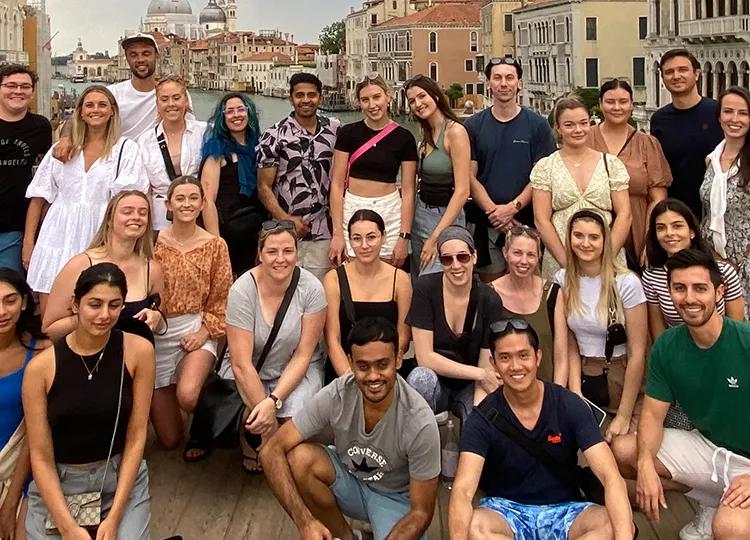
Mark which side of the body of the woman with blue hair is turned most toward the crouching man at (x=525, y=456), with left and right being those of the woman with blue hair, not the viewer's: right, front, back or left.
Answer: front

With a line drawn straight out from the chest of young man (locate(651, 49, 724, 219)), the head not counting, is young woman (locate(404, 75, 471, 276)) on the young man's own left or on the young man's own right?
on the young man's own right

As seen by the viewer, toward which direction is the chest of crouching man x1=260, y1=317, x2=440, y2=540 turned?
toward the camera

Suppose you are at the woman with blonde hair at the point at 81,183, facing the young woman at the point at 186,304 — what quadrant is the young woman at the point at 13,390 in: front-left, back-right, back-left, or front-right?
front-right

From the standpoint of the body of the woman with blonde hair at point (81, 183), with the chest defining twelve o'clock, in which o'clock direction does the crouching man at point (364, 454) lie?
The crouching man is roughly at 11 o'clock from the woman with blonde hair.

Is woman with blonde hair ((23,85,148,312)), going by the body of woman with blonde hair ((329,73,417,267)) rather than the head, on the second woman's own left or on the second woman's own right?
on the second woman's own right

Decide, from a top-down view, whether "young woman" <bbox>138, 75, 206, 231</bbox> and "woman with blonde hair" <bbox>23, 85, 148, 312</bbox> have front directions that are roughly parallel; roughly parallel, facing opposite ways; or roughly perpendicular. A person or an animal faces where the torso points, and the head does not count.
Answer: roughly parallel

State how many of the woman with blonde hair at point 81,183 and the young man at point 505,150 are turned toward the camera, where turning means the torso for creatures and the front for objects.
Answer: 2

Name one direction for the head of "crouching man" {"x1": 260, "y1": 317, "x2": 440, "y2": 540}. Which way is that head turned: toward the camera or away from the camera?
toward the camera

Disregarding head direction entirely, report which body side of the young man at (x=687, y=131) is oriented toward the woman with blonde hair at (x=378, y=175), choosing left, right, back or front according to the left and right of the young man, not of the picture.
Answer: right

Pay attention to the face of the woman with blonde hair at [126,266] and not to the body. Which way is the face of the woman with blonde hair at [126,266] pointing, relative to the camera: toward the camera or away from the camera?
toward the camera

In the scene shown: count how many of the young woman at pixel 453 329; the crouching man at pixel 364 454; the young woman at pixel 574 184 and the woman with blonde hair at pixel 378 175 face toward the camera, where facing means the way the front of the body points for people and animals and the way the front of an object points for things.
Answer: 4

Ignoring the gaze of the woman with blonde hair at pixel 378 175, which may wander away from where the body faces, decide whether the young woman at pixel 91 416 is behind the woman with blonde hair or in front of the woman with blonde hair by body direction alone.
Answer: in front

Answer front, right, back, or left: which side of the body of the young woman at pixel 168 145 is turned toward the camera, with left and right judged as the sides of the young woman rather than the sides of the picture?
front

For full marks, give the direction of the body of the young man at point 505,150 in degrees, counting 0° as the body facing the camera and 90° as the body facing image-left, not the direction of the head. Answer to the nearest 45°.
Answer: approximately 0°

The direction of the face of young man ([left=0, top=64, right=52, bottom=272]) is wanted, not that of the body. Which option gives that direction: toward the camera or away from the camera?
toward the camera

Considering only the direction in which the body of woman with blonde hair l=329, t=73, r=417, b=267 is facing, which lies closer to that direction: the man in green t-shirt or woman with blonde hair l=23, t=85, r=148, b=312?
the man in green t-shirt
